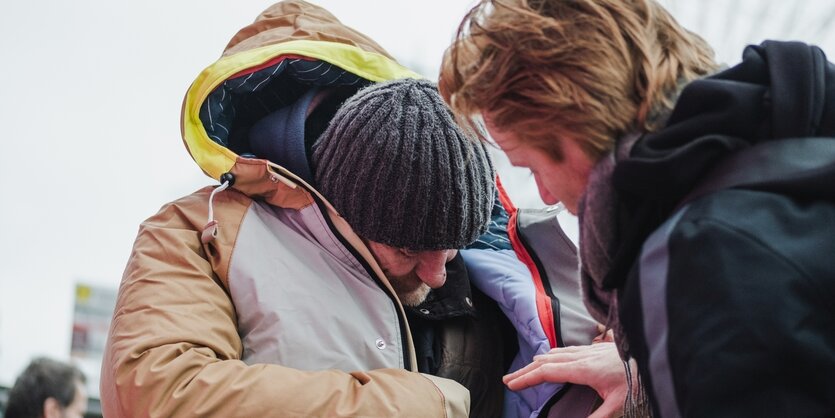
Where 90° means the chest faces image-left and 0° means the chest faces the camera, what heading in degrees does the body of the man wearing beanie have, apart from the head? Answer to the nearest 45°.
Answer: approximately 315°
